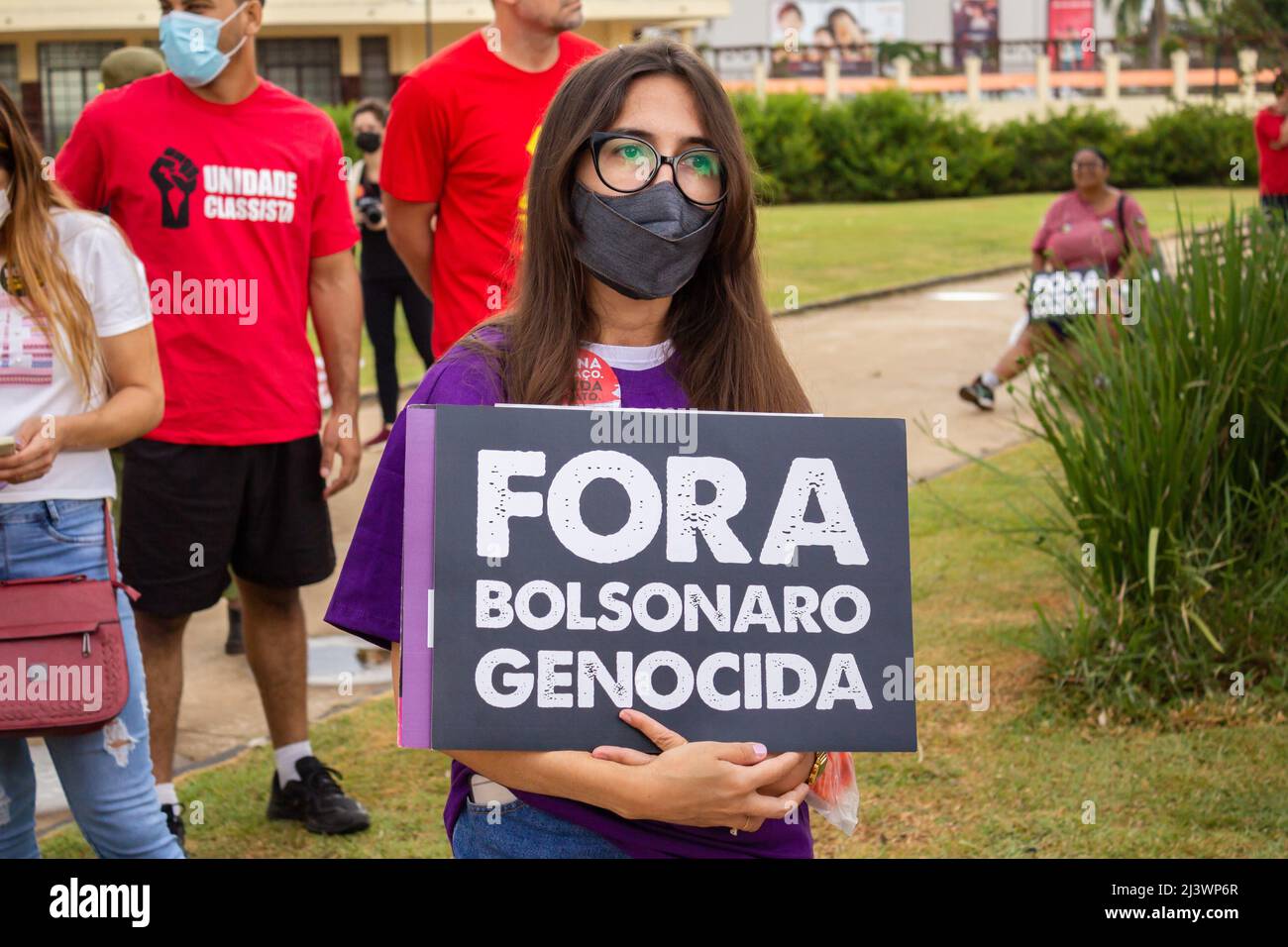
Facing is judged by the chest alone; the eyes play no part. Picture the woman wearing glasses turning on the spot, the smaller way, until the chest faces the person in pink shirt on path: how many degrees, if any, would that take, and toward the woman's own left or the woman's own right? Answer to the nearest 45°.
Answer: approximately 135° to the woman's own left

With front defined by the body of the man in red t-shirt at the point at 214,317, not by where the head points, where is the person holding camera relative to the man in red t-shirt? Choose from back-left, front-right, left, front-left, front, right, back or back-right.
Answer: back

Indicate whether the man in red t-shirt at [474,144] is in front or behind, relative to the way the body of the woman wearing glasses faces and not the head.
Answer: behind

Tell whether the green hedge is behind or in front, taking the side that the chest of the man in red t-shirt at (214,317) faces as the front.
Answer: behind

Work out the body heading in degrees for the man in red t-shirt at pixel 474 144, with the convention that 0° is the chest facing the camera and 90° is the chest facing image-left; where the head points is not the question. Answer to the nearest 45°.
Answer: approximately 315°

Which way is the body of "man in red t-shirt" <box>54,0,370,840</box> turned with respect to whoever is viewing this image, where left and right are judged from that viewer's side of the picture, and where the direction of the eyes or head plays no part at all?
facing the viewer

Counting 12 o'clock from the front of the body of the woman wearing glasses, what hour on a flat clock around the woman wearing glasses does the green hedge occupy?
The green hedge is roughly at 8 o'clock from the woman wearing glasses.

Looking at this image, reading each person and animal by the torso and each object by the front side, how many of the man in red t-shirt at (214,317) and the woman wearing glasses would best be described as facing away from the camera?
0

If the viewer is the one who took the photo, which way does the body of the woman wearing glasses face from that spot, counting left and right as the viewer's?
facing the viewer and to the right of the viewer
